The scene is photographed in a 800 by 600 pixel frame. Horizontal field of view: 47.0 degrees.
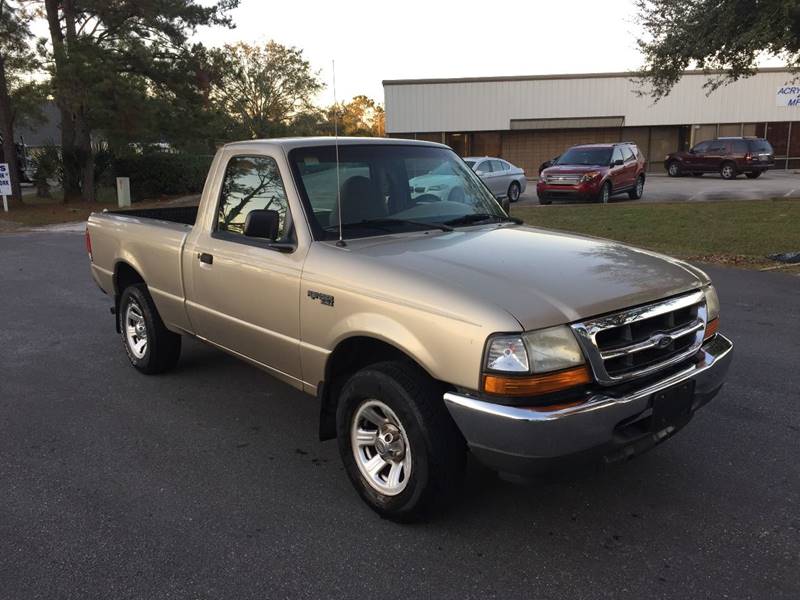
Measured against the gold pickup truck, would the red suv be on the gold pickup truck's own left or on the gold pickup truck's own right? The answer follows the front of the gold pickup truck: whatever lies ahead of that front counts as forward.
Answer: on the gold pickup truck's own left

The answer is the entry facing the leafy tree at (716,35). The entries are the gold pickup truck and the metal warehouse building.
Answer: the metal warehouse building

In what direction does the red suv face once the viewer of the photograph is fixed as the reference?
facing the viewer and to the left of the viewer

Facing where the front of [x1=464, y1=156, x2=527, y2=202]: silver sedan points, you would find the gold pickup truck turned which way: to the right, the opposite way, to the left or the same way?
to the left

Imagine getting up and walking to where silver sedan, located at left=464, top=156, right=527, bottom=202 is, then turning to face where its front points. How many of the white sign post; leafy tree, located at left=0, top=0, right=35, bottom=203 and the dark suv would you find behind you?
1

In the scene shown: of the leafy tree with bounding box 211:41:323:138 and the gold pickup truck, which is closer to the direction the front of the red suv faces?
the gold pickup truck

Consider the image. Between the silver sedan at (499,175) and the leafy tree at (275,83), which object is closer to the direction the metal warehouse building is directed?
the silver sedan

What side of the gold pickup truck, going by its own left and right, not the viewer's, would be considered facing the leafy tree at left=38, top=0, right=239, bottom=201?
back

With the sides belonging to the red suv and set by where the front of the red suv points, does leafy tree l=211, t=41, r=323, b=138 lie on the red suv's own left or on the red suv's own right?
on the red suv's own right

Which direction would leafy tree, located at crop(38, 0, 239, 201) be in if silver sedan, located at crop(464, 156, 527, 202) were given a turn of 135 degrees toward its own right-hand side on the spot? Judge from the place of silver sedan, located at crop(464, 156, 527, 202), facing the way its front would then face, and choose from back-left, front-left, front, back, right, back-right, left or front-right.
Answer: left

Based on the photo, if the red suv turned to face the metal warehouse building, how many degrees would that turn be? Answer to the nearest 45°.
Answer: approximately 135° to its right

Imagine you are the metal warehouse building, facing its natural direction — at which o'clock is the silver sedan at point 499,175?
The silver sedan is roughly at 12 o'clock from the metal warehouse building.

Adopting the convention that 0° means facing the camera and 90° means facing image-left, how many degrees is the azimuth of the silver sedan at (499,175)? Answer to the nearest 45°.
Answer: approximately 45°

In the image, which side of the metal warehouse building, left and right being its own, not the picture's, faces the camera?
front

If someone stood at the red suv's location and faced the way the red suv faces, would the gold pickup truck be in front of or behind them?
in front

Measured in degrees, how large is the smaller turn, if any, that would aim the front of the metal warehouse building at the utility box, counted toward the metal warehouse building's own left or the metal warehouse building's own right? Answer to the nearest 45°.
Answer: approximately 45° to the metal warehouse building's own right

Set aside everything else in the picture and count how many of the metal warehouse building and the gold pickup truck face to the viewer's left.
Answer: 0

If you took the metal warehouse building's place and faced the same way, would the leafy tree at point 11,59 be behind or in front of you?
in front
